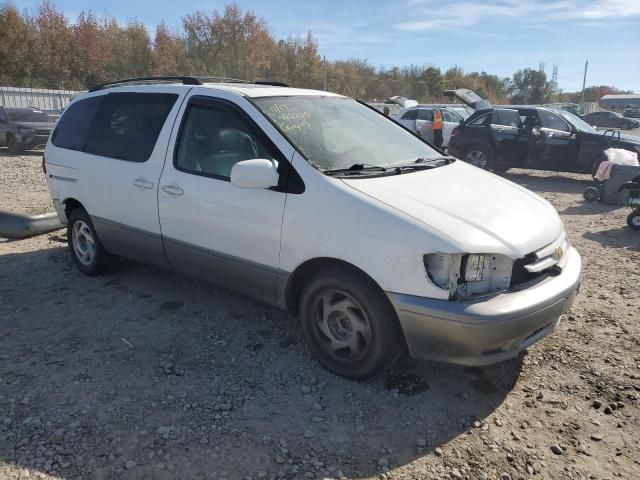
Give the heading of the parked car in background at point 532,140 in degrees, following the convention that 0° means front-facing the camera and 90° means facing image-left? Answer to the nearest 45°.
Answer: approximately 270°

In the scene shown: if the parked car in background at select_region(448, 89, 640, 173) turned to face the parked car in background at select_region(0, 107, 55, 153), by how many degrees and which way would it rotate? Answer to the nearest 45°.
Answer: approximately 180°

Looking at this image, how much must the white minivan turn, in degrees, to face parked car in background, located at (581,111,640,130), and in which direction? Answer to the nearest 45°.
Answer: approximately 90° to its left

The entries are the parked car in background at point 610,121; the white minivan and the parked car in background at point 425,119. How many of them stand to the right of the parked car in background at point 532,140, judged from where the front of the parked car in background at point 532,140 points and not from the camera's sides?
1

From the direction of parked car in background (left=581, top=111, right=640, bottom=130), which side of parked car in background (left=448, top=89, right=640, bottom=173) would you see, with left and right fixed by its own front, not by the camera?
left

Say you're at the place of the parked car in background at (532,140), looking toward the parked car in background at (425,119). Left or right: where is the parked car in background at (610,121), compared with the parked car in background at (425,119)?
right
